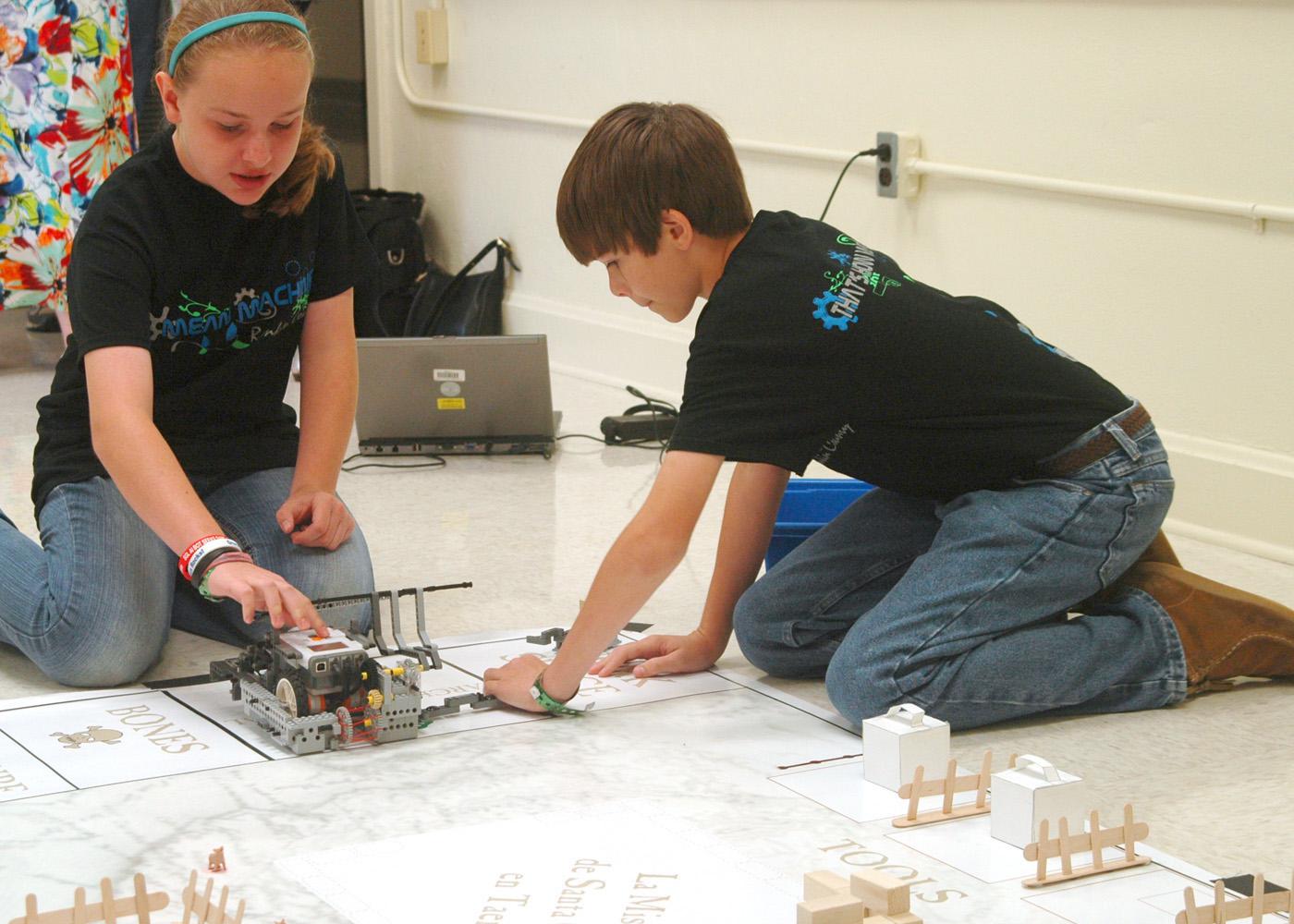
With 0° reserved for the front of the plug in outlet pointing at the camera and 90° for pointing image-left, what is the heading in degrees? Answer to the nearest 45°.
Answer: approximately 45°

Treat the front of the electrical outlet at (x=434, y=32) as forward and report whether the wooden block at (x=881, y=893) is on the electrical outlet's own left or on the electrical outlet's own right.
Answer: on the electrical outlet's own left

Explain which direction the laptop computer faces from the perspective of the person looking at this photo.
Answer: facing away from the viewer

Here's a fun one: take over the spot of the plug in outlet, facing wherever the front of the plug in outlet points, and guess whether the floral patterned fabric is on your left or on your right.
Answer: on your right

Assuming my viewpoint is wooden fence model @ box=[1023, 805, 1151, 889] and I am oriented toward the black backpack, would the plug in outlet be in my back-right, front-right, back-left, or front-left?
front-right

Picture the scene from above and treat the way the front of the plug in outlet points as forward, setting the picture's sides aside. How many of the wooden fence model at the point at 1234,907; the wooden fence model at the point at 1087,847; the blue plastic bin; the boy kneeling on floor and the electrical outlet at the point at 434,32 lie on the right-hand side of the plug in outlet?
1

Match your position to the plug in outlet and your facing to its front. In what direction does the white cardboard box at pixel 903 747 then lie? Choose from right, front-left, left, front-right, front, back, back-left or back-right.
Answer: front-left

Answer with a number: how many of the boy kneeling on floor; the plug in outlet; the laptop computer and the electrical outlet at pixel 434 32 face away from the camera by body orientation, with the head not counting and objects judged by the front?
1

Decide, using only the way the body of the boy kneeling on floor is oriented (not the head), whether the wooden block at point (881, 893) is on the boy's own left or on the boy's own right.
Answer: on the boy's own left

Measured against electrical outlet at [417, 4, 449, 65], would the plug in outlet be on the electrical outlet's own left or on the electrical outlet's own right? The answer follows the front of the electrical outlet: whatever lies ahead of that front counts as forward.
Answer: on the electrical outlet's own left

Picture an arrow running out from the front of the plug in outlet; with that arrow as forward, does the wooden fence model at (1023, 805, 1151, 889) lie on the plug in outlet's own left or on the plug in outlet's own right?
on the plug in outlet's own left

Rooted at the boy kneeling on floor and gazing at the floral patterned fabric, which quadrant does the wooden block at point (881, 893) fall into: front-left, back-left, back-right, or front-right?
back-left

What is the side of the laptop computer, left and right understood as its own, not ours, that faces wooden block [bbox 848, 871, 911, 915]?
back

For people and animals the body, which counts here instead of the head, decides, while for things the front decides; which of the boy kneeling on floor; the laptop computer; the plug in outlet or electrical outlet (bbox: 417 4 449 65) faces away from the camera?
the laptop computer

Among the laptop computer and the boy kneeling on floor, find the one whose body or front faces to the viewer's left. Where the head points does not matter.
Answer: the boy kneeling on floor

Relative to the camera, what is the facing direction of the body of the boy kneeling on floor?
to the viewer's left

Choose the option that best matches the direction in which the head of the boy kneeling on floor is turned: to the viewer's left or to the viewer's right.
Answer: to the viewer's left

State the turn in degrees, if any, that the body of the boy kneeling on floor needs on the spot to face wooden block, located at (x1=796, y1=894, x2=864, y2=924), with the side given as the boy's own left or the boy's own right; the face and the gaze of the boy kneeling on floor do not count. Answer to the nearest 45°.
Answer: approximately 90° to the boy's own left
